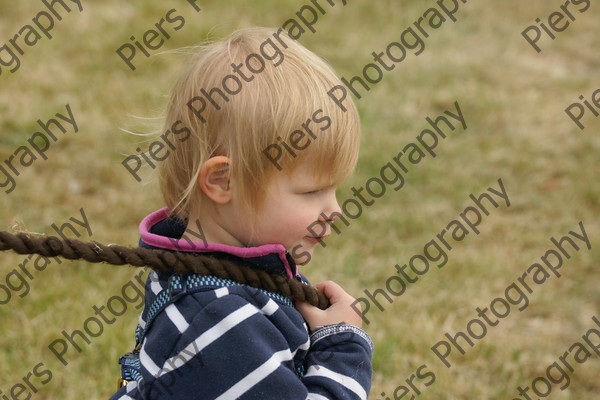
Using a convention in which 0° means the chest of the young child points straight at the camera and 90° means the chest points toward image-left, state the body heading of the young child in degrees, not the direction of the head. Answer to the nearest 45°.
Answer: approximately 270°
